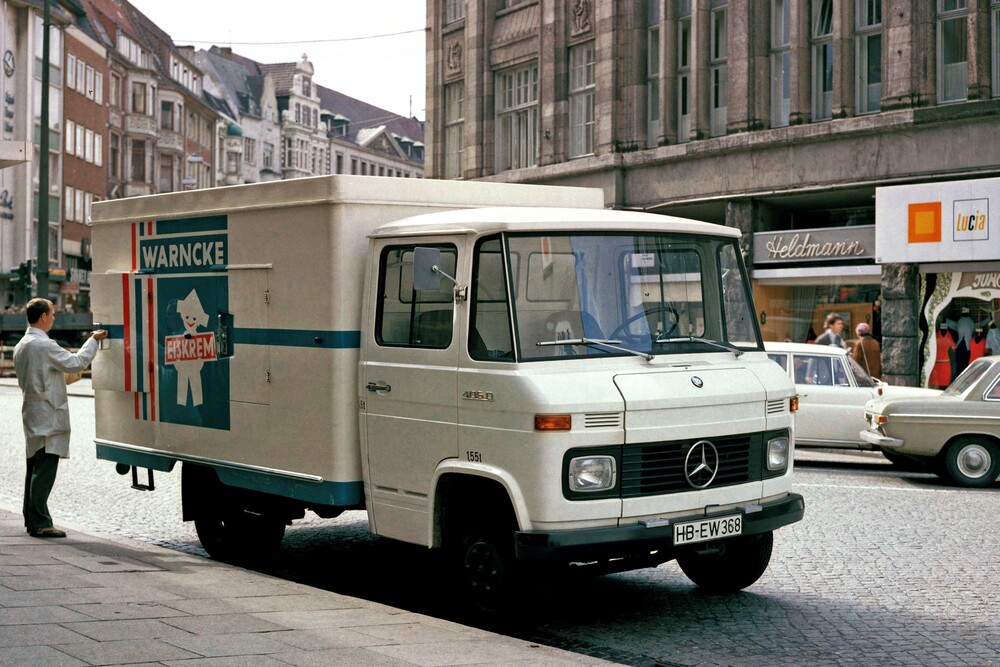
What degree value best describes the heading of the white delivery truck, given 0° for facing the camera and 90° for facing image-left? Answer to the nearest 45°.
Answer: approximately 315°

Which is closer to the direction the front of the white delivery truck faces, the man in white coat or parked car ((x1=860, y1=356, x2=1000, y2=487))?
the parked car

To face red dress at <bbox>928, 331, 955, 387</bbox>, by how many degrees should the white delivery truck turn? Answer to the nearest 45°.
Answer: approximately 90° to its left
